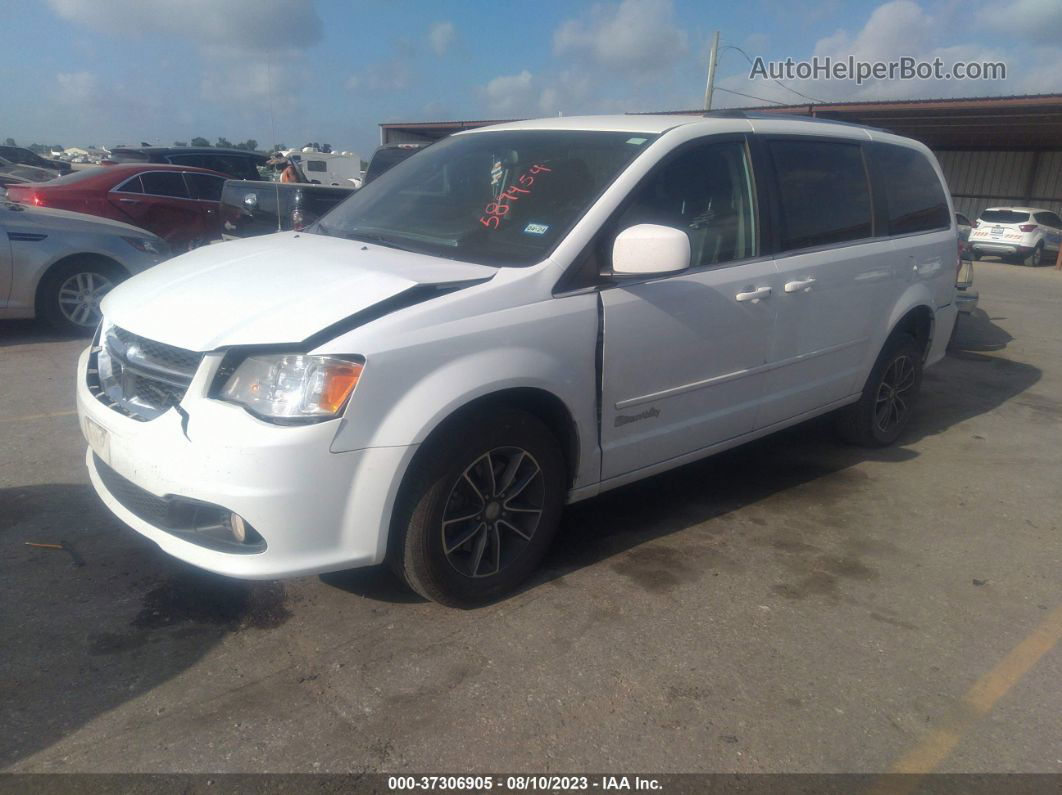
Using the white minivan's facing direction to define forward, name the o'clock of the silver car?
The silver car is roughly at 3 o'clock from the white minivan.

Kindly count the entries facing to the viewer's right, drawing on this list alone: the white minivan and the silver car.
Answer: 1

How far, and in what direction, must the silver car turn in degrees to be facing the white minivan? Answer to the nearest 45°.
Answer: approximately 90° to its right

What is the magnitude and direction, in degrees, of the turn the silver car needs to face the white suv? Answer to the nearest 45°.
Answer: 0° — it already faces it

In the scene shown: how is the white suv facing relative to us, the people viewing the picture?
facing away from the viewer and to the right of the viewer

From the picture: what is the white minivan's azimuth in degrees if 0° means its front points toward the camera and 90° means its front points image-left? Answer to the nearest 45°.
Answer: approximately 45°

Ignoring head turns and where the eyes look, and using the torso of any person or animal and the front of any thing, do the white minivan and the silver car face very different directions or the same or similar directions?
very different directions

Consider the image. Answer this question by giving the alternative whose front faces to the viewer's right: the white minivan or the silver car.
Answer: the silver car

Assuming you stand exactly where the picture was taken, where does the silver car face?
facing to the right of the viewer
